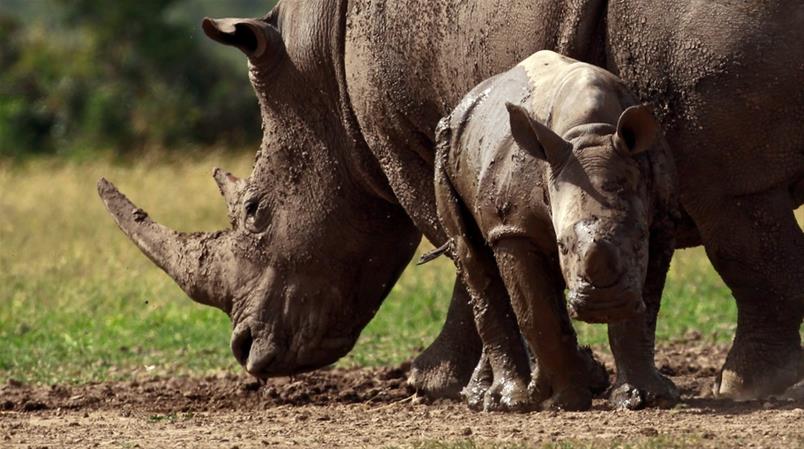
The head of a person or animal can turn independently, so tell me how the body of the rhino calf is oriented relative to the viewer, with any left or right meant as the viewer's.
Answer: facing the viewer and to the right of the viewer

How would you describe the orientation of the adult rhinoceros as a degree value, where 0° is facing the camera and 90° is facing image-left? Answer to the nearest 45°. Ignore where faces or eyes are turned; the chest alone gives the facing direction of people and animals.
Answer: approximately 90°
